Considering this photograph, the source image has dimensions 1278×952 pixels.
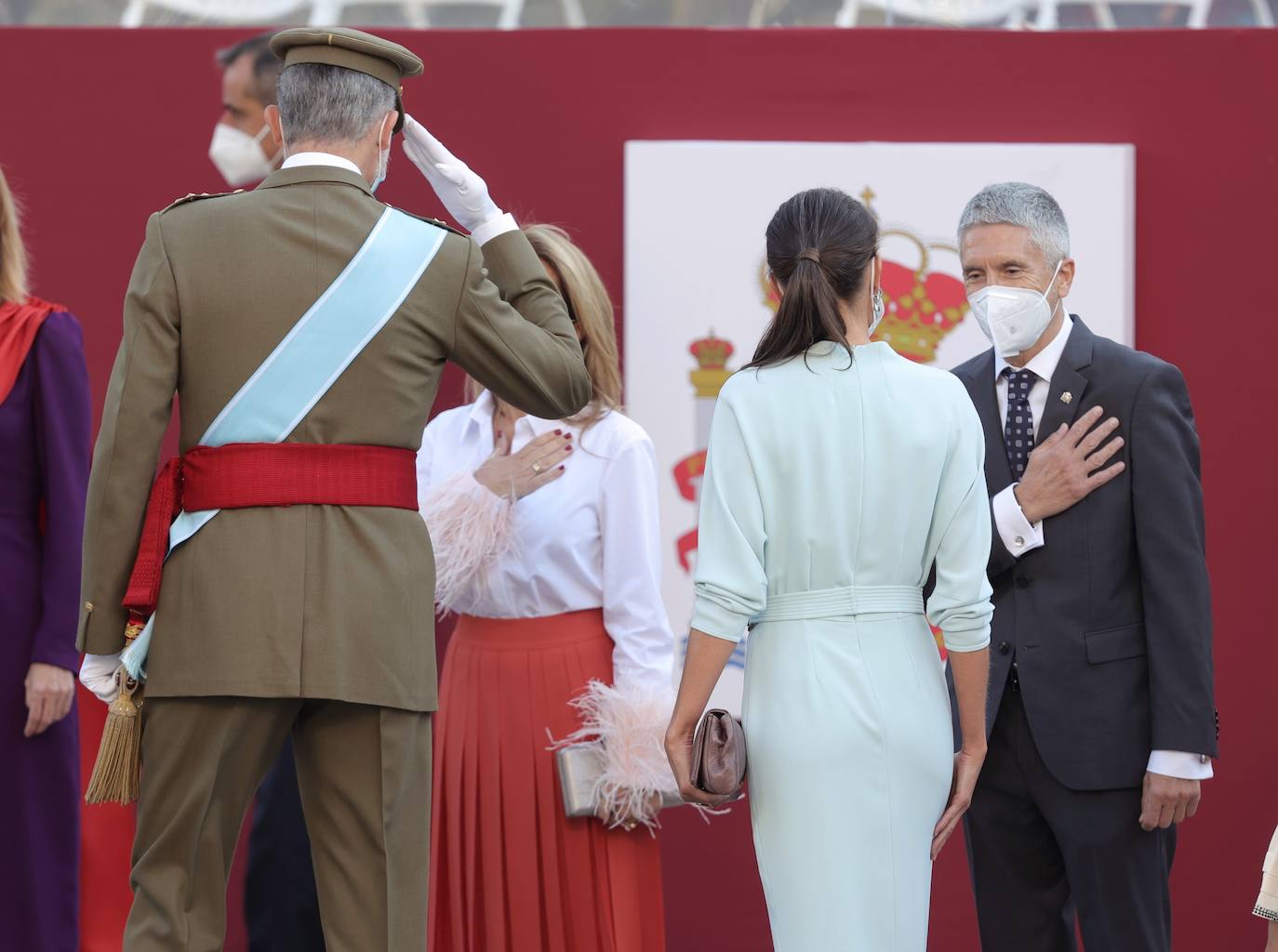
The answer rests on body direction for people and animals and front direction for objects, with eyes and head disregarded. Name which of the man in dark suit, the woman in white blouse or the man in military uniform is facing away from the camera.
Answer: the man in military uniform

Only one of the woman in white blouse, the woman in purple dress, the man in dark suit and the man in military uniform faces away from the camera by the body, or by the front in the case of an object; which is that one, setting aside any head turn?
the man in military uniform

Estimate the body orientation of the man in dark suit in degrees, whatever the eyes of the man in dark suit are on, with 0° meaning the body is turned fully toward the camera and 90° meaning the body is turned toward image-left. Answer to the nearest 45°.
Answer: approximately 45°

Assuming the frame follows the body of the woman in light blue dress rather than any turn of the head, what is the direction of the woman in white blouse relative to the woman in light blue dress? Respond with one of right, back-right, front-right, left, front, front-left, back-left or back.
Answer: front-left

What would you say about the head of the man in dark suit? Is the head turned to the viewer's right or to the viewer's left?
to the viewer's left

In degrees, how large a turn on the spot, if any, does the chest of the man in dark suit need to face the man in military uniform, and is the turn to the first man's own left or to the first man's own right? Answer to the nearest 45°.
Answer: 0° — they already face them

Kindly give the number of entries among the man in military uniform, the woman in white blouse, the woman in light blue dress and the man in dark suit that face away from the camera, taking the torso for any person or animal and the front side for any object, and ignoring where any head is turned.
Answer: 2

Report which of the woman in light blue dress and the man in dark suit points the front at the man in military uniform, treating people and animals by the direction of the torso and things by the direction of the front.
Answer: the man in dark suit

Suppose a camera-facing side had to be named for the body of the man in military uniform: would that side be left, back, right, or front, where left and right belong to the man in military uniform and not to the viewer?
back

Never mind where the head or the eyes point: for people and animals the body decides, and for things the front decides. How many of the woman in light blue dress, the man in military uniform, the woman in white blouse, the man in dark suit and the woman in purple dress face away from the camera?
2

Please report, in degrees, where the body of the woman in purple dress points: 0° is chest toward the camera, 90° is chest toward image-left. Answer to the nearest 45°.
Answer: approximately 45°

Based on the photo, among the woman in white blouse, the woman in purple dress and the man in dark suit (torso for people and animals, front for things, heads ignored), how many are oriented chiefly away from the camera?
0

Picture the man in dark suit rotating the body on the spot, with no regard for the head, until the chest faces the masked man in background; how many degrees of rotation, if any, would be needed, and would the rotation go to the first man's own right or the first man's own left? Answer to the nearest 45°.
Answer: approximately 45° to the first man's own right

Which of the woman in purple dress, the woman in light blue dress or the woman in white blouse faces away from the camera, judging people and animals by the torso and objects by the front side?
the woman in light blue dress

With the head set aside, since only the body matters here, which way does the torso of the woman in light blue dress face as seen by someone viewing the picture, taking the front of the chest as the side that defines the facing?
away from the camera

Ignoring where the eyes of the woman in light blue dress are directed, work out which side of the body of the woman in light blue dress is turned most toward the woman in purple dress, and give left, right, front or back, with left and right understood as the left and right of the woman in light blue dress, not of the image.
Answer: left
